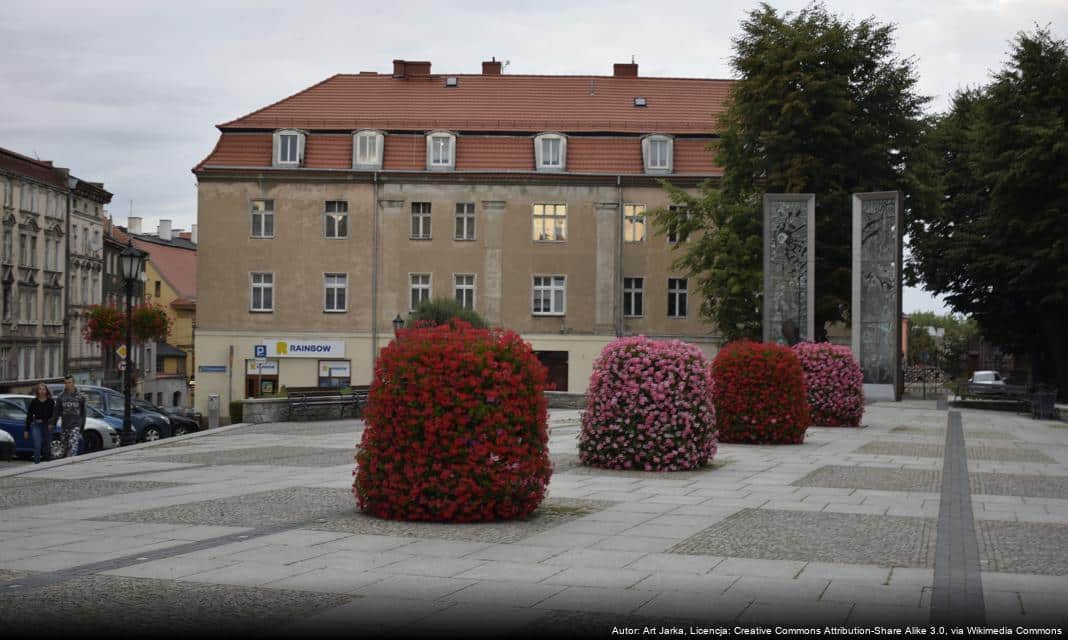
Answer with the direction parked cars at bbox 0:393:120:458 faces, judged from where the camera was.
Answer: facing the viewer and to the right of the viewer

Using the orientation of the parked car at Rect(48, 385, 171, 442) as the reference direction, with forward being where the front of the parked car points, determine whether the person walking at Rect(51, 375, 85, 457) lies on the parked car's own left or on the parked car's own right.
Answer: on the parked car's own right

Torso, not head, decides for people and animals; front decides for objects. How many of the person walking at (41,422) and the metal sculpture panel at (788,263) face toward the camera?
2

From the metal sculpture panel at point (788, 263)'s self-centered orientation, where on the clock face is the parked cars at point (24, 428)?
The parked cars is roughly at 2 o'clock from the metal sculpture panel.

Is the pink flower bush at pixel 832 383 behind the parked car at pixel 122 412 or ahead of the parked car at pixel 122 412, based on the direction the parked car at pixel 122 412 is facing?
ahead

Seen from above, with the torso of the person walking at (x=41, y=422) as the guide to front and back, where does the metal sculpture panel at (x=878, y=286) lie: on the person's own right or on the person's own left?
on the person's own left
